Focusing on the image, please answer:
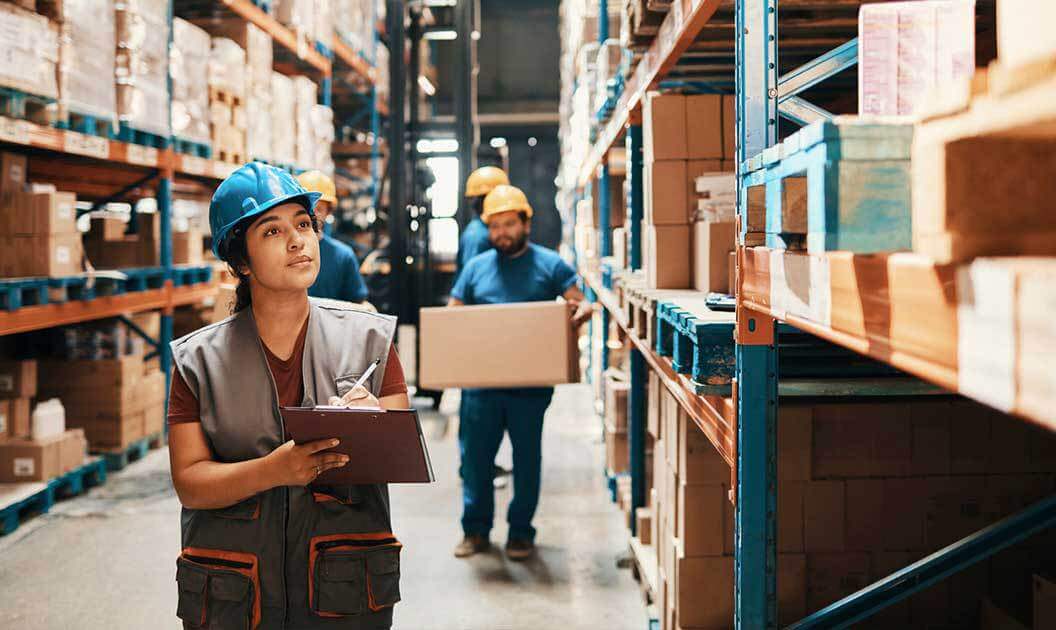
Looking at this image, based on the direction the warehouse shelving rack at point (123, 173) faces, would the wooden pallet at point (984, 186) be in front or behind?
in front

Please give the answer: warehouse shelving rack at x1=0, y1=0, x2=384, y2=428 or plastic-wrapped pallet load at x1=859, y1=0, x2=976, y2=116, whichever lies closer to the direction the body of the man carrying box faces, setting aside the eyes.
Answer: the plastic-wrapped pallet load

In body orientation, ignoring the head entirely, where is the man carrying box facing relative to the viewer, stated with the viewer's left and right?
facing the viewer

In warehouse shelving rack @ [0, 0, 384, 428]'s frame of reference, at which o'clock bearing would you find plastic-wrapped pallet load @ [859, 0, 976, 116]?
The plastic-wrapped pallet load is roughly at 1 o'clock from the warehouse shelving rack.

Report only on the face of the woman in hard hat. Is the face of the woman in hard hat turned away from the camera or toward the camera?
toward the camera

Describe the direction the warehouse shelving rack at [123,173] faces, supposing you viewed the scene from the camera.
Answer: facing the viewer and to the right of the viewer

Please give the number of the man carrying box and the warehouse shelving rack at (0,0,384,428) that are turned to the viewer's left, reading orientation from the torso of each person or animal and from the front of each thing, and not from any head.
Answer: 0
